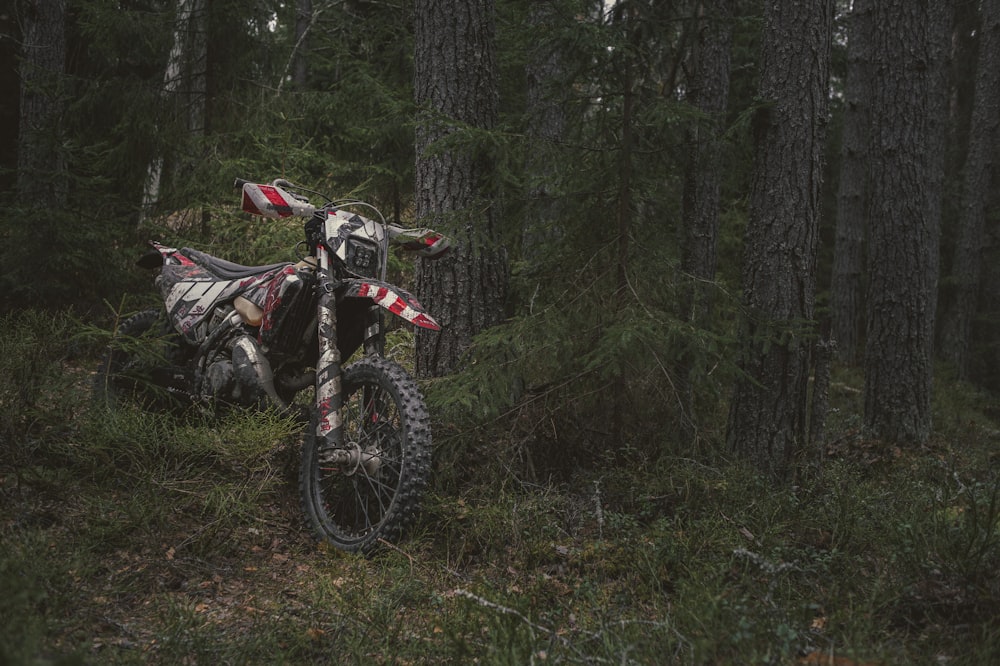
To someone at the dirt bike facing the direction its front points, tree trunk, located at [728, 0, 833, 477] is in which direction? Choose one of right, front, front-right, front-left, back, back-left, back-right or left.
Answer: front-left

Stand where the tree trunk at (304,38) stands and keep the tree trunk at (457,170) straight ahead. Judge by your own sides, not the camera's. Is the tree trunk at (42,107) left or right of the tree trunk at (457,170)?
right

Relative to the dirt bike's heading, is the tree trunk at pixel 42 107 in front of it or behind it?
behind

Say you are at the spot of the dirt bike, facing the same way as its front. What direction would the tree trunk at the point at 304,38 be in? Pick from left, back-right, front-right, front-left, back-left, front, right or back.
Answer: back-left

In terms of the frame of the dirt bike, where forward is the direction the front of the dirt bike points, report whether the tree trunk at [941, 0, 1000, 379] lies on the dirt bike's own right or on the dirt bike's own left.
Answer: on the dirt bike's own left

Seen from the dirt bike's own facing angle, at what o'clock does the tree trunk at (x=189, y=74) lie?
The tree trunk is roughly at 7 o'clock from the dirt bike.

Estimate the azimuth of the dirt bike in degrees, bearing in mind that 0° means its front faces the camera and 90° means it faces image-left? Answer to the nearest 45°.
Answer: approximately 315°

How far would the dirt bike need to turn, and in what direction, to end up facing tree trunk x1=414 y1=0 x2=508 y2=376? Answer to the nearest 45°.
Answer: approximately 90° to its left
